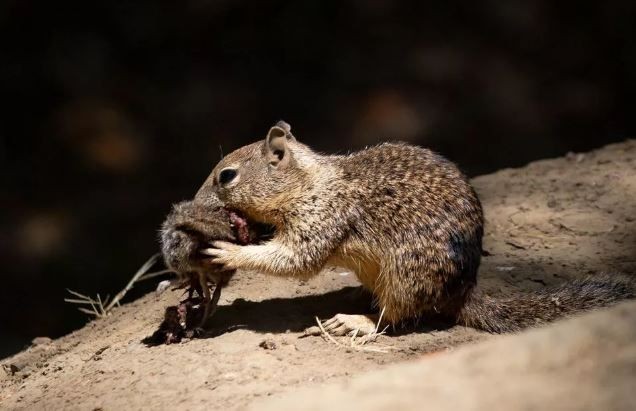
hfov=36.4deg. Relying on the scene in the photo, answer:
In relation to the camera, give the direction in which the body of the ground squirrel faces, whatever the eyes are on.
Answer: to the viewer's left

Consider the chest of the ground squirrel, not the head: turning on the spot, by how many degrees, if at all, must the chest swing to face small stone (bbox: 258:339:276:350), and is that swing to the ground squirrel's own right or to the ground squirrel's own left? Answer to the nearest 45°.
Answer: approximately 45° to the ground squirrel's own left
